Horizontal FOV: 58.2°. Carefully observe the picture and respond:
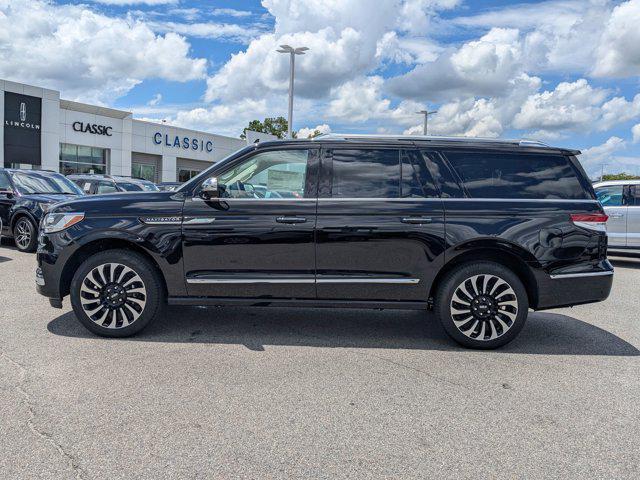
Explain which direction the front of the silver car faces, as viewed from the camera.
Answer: facing to the left of the viewer

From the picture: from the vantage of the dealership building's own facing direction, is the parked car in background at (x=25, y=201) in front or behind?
in front

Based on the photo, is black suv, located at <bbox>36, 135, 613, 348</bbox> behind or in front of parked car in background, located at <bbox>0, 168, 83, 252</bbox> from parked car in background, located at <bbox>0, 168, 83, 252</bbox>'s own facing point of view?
in front

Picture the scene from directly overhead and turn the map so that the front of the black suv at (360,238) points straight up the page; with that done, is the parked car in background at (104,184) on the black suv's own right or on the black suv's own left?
on the black suv's own right

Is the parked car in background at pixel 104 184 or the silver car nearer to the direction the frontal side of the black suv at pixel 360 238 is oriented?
the parked car in background

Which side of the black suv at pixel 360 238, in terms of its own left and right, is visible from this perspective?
left

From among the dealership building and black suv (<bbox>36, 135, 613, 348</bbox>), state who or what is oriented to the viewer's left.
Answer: the black suv

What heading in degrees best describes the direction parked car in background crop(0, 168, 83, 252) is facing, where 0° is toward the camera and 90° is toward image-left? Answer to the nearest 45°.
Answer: approximately 315°

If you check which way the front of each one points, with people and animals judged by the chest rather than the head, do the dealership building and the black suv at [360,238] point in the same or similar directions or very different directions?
very different directions

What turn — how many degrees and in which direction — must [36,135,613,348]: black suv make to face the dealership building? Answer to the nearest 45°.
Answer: approximately 45° to its right

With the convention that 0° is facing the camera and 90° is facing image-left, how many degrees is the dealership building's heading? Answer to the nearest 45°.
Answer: approximately 315°

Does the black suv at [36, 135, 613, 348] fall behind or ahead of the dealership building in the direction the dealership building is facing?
ahead
